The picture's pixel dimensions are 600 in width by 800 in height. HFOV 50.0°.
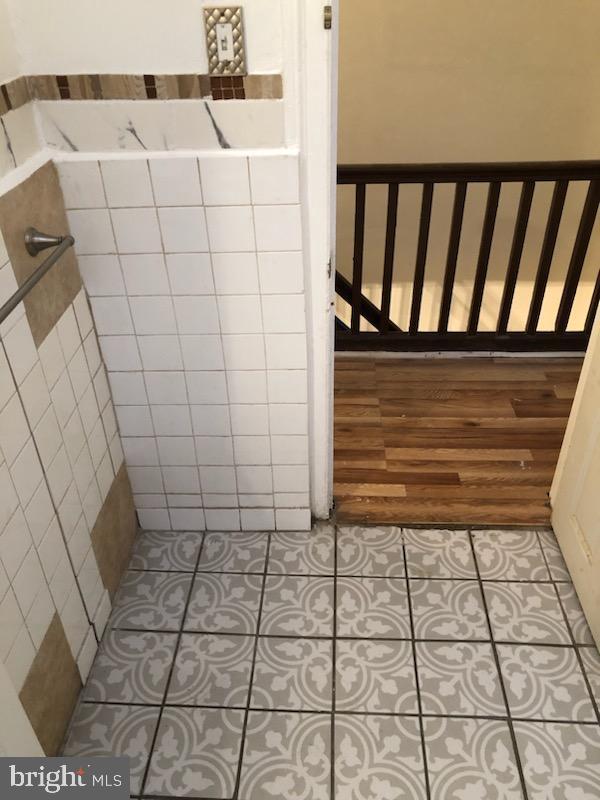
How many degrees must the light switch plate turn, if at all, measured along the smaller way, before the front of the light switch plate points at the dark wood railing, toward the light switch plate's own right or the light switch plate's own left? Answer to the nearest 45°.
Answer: approximately 135° to the light switch plate's own left

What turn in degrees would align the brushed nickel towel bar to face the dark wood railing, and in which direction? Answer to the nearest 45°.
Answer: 0° — it already faces it

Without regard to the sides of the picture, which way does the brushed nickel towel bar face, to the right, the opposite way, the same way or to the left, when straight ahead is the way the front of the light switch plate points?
to the left

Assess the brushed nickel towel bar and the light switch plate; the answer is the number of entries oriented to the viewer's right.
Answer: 1

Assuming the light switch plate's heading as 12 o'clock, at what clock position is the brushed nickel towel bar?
The brushed nickel towel bar is roughly at 2 o'clock from the light switch plate.

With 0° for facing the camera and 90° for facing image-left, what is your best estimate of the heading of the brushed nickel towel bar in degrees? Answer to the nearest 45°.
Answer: approximately 270°
